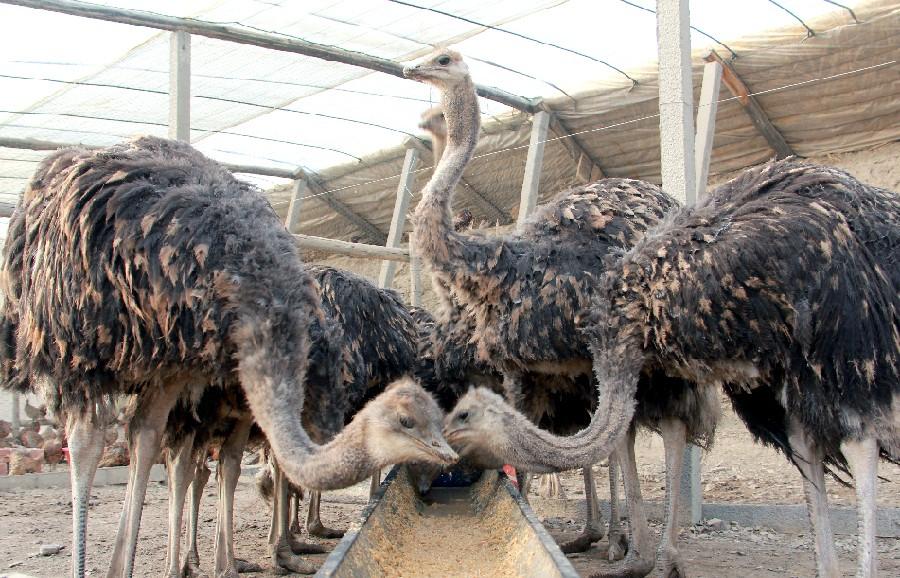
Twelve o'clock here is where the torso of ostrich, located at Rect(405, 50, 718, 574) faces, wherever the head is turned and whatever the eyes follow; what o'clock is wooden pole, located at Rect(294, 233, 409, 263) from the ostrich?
The wooden pole is roughly at 2 o'clock from the ostrich.

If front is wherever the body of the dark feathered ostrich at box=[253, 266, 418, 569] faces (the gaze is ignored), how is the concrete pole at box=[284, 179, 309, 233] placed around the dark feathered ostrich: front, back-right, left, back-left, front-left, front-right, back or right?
left

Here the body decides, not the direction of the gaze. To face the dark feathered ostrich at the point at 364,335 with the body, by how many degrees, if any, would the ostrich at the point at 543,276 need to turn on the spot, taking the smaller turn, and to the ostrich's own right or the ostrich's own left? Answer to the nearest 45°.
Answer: approximately 45° to the ostrich's own right

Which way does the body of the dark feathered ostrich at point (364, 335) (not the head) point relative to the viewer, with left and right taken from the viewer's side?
facing to the right of the viewer

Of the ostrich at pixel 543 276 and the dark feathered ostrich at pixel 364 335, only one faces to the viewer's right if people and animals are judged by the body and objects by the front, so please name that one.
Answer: the dark feathered ostrich

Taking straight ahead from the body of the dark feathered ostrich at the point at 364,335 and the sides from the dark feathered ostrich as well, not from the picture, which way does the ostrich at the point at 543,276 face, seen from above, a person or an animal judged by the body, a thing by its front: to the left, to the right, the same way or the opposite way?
the opposite way

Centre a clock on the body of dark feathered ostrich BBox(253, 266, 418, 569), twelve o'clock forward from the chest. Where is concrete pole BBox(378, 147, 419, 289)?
The concrete pole is roughly at 9 o'clock from the dark feathered ostrich.

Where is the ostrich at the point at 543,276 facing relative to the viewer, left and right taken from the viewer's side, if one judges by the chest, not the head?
facing to the left of the viewer

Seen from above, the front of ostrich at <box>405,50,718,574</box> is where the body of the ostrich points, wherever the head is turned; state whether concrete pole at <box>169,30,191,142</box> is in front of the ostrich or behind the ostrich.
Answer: in front

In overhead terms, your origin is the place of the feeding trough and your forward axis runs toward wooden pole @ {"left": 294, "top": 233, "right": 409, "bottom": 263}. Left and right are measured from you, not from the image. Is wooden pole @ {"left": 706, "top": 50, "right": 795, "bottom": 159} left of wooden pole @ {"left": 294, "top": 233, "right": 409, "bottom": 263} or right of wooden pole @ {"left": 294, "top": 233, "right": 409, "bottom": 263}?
right

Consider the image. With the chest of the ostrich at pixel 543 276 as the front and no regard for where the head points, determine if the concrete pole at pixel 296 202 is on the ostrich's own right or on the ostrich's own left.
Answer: on the ostrich's own right

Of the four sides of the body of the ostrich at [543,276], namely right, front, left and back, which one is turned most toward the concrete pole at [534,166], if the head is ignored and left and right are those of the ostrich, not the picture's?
right

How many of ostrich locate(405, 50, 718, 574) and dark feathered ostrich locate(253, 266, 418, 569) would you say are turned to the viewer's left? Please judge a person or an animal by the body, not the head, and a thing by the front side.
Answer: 1
